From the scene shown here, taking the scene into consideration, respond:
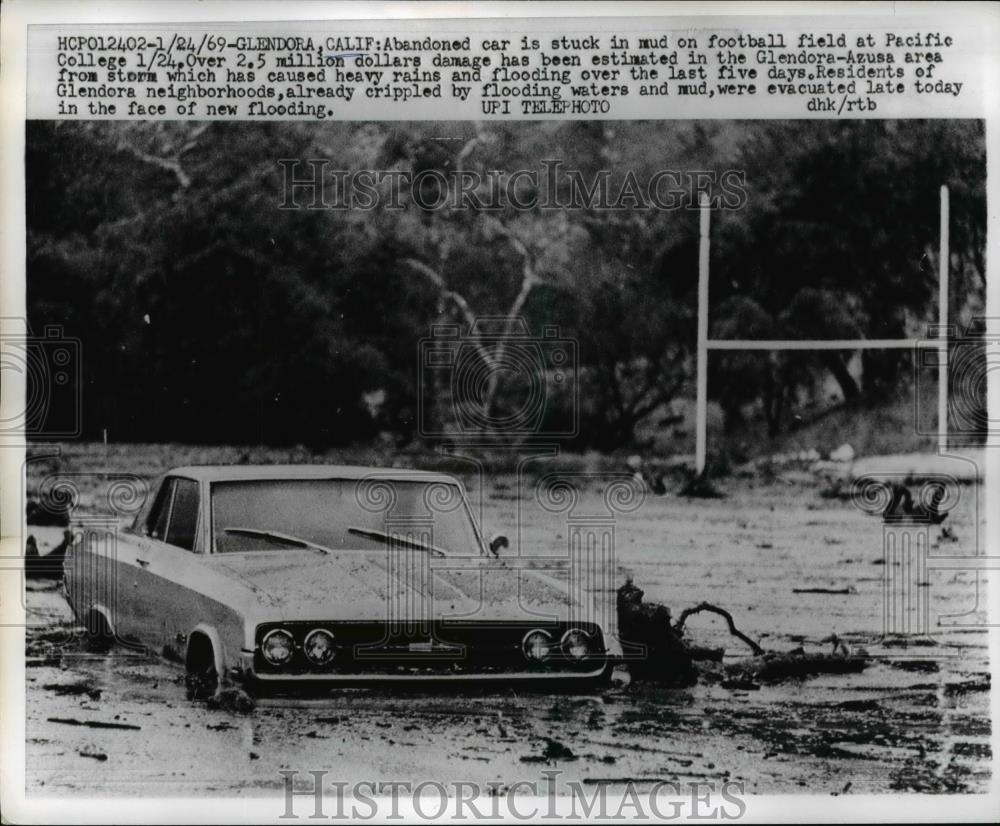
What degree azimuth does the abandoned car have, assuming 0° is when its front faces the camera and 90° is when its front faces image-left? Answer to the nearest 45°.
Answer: approximately 315°

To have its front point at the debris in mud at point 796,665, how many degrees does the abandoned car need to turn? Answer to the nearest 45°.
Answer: approximately 45° to its left
